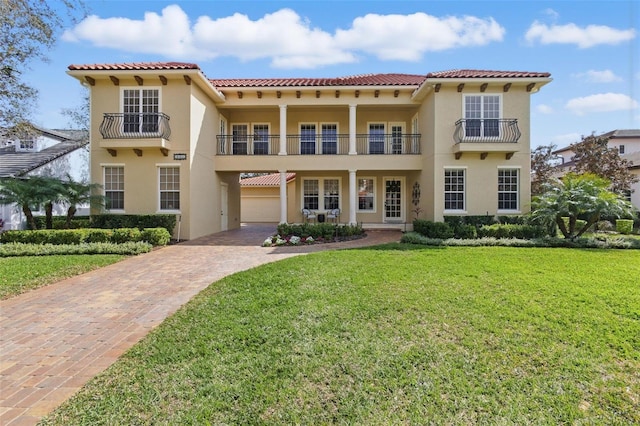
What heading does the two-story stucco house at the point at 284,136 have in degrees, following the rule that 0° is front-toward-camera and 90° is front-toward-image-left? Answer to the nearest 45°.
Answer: approximately 0°

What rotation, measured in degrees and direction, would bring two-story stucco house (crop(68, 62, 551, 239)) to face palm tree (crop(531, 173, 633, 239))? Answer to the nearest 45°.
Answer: approximately 90° to its left

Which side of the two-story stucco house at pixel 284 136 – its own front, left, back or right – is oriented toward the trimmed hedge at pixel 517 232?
left

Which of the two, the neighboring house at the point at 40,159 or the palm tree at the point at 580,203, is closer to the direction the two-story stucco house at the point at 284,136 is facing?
the palm tree

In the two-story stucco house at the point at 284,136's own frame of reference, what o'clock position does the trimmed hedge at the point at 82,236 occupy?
The trimmed hedge is roughly at 2 o'clock from the two-story stucco house.

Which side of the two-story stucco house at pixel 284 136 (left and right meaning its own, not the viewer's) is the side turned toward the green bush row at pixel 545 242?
left

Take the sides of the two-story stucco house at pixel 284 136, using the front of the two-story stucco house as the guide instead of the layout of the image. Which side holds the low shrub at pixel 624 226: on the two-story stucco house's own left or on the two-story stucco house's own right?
on the two-story stucco house's own left

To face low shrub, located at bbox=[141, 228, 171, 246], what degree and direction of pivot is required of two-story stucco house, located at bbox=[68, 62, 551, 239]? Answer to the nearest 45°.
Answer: approximately 45° to its right

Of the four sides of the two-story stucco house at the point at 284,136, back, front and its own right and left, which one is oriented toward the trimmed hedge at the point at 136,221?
right
